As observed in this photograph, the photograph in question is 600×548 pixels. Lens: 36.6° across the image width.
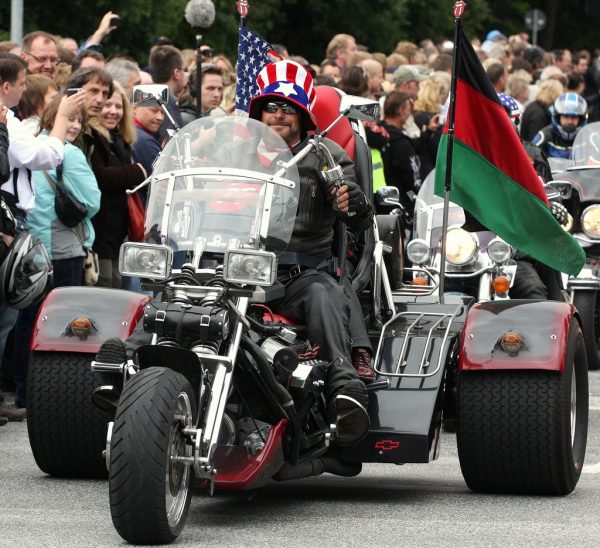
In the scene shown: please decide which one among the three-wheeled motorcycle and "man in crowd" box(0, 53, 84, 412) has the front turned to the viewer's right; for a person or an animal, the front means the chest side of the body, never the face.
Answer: the man in crowd

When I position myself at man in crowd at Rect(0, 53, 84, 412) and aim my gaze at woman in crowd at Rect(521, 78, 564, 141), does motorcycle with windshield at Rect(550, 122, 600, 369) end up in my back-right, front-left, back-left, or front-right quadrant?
front-right

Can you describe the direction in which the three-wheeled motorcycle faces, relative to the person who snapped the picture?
facing the viewer and to the left of the viewer

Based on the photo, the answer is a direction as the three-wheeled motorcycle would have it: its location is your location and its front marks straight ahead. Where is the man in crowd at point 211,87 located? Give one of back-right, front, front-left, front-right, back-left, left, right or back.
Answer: back-right

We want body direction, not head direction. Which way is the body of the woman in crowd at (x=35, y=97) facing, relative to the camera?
to the viewer's right

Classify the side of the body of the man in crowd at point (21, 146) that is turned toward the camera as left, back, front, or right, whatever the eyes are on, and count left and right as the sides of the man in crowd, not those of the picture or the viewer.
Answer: right

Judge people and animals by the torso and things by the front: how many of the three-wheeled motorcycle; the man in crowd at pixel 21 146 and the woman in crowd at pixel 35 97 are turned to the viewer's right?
2

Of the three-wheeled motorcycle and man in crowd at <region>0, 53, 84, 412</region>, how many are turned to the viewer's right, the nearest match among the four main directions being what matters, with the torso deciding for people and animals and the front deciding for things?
1

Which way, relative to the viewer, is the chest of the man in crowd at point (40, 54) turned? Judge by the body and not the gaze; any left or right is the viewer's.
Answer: facing the viewer and to the right of the viewer

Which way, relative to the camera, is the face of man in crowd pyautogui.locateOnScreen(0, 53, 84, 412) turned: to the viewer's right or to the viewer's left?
to the viewer's right

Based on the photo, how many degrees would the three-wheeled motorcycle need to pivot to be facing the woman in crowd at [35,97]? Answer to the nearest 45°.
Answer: approximately 90° to its right

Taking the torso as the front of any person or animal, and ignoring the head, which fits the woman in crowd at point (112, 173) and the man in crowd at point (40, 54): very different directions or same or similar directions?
same or similar directions

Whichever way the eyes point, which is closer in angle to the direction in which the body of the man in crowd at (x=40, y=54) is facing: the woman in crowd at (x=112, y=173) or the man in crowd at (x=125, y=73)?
the woman in crowd
